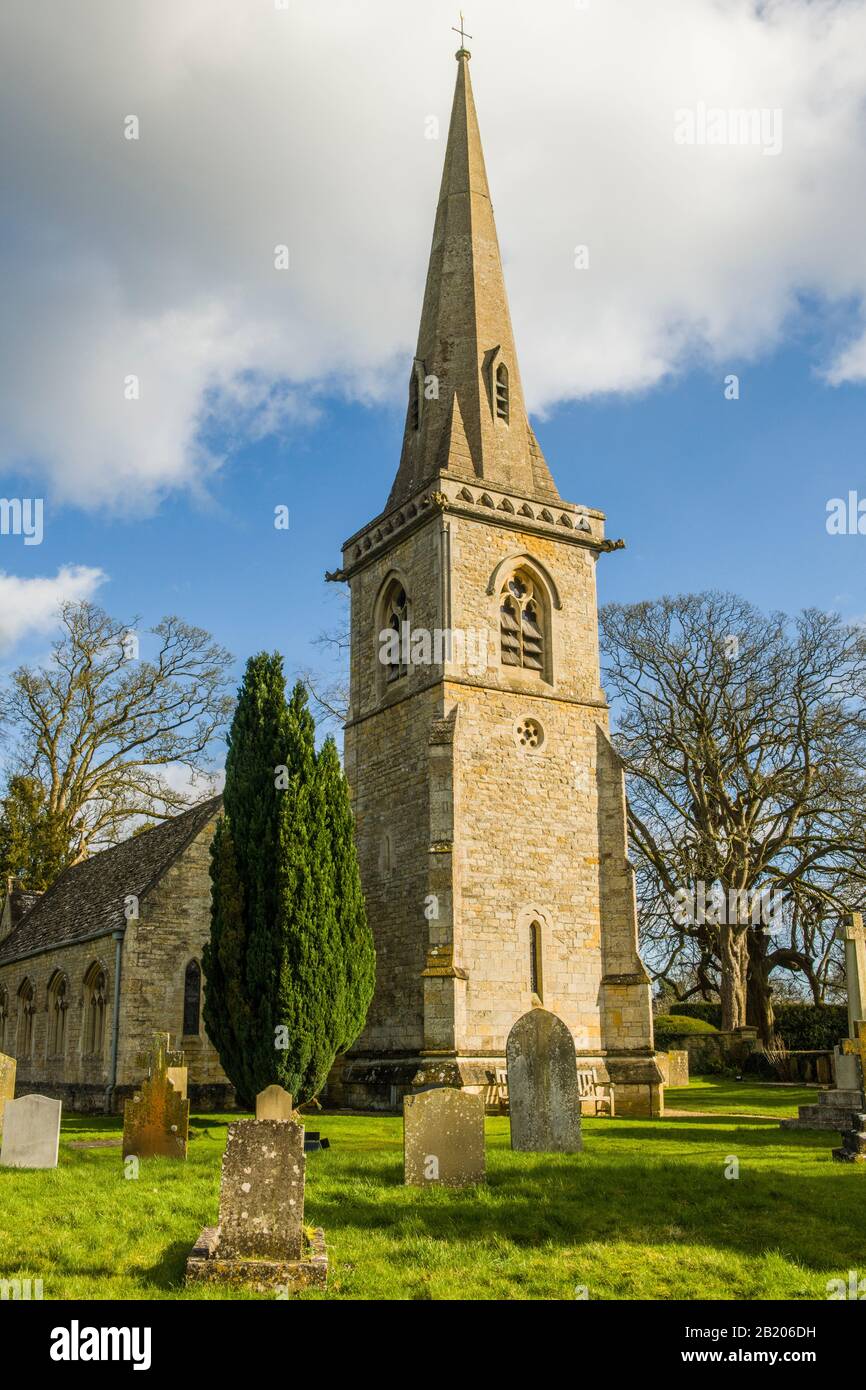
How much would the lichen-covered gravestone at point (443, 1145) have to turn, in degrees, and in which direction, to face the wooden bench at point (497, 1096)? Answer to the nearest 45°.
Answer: approximately 180°

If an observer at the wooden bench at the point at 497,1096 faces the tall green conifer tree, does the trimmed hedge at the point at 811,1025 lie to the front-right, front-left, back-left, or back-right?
back-right

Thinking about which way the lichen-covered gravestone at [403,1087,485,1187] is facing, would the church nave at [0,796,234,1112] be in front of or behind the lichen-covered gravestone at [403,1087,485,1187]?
behind

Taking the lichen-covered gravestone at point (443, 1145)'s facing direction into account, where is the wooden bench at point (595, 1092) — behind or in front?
behind

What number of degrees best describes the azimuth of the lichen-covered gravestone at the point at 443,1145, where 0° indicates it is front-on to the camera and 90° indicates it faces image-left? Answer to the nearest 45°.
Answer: approximately 0°

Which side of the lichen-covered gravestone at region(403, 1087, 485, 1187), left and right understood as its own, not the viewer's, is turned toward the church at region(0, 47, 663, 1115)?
back

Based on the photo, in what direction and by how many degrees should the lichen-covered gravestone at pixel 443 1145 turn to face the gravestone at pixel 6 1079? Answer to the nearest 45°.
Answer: approximately 135° to its right

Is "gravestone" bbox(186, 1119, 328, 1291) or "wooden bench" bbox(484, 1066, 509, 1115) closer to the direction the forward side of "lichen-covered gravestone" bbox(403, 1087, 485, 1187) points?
the gravestone

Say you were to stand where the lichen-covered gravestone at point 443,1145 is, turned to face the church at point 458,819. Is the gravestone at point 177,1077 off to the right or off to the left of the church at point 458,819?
left

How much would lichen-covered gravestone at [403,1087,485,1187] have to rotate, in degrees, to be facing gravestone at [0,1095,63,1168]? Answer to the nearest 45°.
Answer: approximately 90° to its right

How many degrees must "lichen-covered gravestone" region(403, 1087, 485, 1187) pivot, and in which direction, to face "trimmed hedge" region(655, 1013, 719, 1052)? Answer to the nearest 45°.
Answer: approximately 180°
